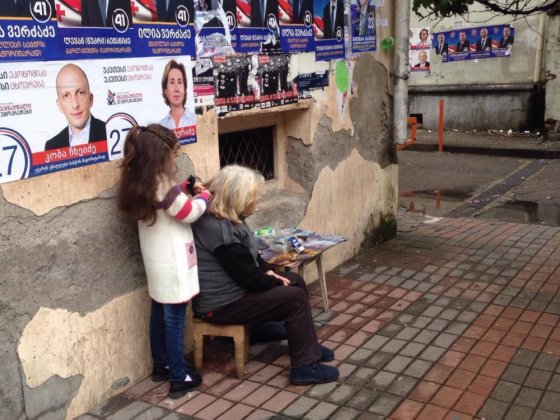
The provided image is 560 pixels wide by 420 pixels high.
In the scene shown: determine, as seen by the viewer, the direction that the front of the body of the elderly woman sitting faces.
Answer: to the viewer's right

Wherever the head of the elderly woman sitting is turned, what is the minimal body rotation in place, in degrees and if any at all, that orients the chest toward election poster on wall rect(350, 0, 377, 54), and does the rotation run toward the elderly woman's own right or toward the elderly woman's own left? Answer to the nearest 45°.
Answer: approximately 45° to the elderly woman's own left

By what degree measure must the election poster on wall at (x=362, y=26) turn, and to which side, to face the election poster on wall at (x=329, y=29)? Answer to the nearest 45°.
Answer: approximately 90° to its right

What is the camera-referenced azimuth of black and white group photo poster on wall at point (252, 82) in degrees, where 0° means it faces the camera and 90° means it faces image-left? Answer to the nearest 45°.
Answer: approximately 315°

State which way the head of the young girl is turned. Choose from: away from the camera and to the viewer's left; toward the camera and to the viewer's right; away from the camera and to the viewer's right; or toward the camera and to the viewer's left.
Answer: away from the camera and to the viewer's right

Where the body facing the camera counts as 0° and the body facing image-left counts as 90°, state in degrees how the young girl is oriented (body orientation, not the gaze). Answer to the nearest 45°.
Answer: approximately 270°

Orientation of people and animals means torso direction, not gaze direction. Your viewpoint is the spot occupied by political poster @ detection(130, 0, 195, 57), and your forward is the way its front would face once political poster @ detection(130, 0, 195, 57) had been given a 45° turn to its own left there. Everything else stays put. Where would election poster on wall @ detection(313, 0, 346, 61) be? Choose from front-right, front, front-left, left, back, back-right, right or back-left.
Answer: front-left

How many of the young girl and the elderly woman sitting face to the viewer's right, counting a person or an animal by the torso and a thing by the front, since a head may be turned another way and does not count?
2

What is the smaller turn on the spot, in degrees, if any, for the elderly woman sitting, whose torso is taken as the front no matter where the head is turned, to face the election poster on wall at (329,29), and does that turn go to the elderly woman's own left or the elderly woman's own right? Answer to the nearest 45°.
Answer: approximately 90° to the elderly woman's own left

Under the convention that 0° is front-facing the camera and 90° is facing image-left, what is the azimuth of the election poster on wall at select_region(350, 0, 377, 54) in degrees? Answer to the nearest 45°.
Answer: approximately 315°
